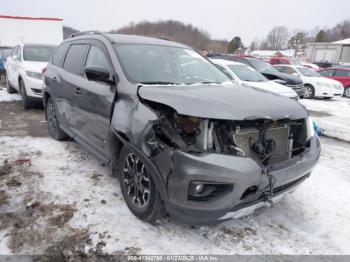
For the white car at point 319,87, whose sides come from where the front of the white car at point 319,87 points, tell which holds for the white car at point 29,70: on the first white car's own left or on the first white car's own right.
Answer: on the first white car's own right

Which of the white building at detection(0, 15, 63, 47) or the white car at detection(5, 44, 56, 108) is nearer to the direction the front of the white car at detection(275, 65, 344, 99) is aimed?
the white car

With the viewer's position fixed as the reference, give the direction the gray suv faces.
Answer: facing the viewer and to the right of the viewer

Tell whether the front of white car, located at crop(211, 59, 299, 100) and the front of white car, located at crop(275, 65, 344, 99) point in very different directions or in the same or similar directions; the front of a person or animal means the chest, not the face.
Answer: same or similar directions

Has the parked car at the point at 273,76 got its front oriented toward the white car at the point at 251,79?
no

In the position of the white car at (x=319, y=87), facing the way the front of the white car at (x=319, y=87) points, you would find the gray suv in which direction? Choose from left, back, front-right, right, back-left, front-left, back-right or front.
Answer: front-right

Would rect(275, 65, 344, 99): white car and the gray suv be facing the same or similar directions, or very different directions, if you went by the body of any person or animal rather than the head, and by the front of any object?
same or similar directions

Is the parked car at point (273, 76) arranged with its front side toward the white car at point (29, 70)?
no

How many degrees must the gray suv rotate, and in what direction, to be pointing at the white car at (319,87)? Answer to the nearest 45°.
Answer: approximately 90° to its left

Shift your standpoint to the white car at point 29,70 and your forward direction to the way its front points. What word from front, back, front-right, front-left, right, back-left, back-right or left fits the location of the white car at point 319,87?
front-left

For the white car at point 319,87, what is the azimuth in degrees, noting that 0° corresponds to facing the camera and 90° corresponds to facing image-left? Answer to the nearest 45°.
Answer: approximately 315°

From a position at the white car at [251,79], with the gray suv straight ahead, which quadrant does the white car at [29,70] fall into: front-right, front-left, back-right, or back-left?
front-right

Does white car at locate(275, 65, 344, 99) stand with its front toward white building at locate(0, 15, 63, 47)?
no

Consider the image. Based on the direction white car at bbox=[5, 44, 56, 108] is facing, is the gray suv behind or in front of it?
in front

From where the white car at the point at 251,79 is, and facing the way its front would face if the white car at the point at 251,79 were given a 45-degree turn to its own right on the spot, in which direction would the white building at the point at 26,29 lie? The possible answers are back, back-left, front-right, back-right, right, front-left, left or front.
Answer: back-right

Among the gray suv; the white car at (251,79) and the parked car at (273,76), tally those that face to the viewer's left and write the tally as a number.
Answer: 0
